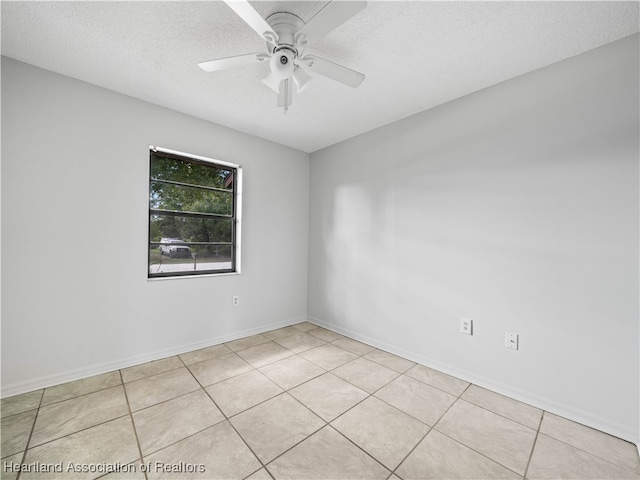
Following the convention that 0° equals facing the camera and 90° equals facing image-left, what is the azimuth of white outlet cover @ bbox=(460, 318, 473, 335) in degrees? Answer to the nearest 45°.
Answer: approximately 45°

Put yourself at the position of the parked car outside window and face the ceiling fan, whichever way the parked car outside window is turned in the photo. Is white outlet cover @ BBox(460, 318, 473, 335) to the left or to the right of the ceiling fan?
left

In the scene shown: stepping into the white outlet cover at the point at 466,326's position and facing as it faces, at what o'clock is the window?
The window is roughly at 1 o'clock from the white outlet cover.

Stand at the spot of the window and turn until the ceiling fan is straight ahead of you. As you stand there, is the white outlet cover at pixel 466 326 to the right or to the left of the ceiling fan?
left

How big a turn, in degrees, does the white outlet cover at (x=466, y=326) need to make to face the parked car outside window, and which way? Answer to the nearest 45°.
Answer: approximately 45° to its right
